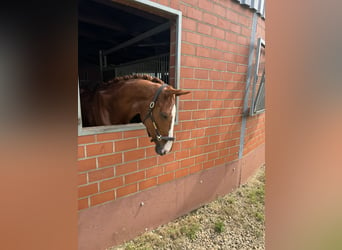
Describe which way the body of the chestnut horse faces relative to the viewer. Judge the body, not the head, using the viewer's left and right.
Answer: facing to the right of the viewer

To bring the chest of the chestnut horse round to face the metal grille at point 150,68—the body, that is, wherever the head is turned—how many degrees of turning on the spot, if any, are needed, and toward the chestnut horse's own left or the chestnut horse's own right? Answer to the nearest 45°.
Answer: approximately 90° to the chestnut horse's own left
